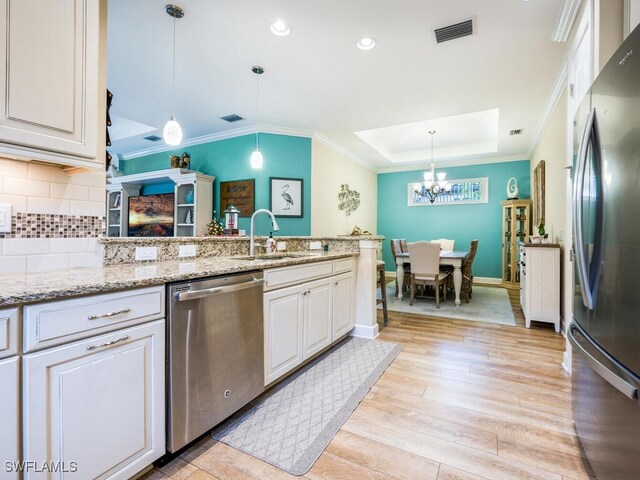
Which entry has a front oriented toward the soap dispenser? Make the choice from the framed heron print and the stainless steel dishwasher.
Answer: the framed heron print

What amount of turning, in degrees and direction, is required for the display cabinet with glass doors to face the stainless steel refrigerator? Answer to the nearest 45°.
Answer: approximately 45° to its left

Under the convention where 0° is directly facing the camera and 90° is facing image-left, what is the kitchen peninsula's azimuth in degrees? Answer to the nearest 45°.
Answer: approximately 315°

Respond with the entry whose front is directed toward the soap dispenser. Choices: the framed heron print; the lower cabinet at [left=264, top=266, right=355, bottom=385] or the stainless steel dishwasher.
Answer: the framed heron print

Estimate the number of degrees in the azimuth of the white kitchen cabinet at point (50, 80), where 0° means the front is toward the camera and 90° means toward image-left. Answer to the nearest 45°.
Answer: approximately 315°

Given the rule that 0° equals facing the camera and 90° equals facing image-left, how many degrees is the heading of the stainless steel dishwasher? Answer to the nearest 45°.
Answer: approximately 315°

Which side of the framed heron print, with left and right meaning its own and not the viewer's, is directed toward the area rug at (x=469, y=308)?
left

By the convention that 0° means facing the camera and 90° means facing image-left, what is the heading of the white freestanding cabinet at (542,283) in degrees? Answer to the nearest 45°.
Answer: approximately 90°

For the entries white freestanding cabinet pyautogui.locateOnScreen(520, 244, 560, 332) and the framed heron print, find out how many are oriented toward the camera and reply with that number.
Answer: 1
